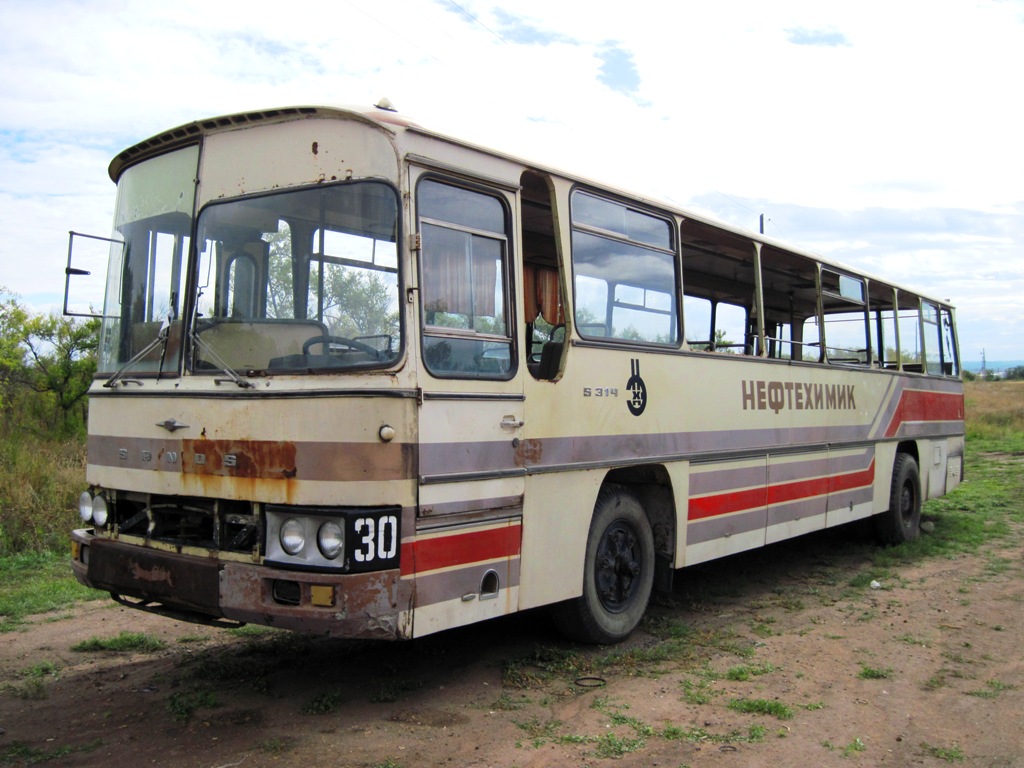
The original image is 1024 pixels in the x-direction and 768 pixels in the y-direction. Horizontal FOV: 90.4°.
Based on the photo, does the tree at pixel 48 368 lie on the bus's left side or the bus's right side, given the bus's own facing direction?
on its right

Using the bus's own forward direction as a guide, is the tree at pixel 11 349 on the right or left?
on its right

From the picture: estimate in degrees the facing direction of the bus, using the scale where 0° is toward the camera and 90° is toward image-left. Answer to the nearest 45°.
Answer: approximately 45°
